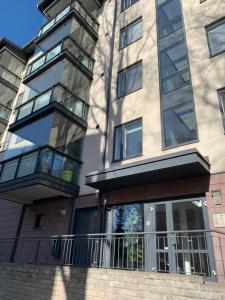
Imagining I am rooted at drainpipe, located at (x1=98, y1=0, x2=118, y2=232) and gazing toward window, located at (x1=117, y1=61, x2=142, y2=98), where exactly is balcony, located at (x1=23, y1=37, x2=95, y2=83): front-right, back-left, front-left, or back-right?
back-right
